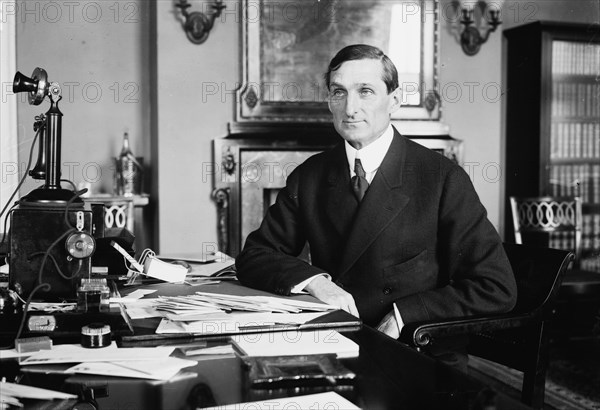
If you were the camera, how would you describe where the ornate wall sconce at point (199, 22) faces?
facing the viewer

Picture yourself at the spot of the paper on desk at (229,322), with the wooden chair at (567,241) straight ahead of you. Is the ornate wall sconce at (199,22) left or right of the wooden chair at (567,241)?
left

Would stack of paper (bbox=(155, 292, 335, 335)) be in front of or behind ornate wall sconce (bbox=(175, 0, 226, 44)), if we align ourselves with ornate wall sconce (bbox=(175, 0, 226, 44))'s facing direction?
in front

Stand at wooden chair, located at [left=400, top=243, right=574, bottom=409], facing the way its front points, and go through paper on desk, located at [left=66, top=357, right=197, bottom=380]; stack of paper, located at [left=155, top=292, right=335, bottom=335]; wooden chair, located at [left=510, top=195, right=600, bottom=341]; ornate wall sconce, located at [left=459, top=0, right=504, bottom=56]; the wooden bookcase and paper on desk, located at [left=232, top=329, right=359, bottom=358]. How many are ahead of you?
3

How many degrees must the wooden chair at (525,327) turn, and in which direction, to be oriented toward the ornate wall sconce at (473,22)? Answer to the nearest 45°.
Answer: approximately 135° to its right

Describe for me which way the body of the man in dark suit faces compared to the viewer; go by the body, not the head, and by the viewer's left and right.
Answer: facing the viewer and to the left of the viewer

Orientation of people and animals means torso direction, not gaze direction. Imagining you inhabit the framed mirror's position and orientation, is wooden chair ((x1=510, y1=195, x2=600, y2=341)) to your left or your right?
on your left

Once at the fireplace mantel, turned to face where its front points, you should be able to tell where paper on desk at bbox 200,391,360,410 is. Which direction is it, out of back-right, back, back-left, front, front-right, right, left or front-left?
front

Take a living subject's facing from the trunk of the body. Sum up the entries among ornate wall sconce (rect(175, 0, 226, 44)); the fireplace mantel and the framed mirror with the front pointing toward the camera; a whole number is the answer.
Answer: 3

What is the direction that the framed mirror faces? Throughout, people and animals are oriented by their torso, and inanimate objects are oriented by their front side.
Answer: toward the camera
